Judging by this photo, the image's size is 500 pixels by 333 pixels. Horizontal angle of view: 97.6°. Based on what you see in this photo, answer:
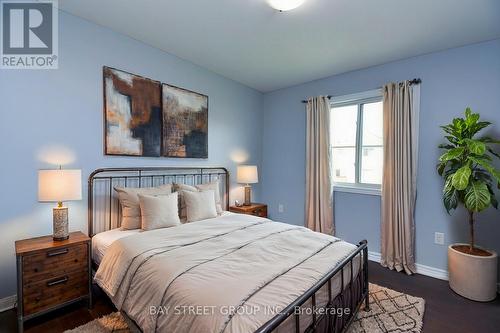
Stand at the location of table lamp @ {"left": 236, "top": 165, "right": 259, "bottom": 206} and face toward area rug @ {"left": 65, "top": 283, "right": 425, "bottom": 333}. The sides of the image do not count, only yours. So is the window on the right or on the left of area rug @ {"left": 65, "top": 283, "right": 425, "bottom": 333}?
left

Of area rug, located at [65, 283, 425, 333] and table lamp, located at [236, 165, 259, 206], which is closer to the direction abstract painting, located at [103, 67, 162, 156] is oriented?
the area rug

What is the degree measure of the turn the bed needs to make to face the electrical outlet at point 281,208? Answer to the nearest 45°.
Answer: approximately 135° to its left

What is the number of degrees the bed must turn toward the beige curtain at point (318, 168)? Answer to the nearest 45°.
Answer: approximately 90° to its left

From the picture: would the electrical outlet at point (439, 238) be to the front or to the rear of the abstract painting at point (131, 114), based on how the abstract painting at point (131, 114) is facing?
to the front

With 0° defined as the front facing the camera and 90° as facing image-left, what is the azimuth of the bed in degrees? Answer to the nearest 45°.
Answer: approximately 315°

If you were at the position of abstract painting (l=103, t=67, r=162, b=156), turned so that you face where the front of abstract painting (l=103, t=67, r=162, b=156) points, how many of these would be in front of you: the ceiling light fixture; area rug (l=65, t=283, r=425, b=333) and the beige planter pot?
3

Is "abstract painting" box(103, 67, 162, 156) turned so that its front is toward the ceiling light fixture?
yes

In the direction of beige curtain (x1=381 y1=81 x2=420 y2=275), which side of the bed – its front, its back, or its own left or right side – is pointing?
left

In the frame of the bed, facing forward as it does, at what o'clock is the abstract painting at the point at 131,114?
The abstract painting is roughly at 6 o'clock from the bed.

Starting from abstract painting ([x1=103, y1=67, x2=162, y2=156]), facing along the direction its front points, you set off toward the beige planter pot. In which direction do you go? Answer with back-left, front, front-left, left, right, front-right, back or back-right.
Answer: front

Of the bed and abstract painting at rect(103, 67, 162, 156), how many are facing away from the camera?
0
